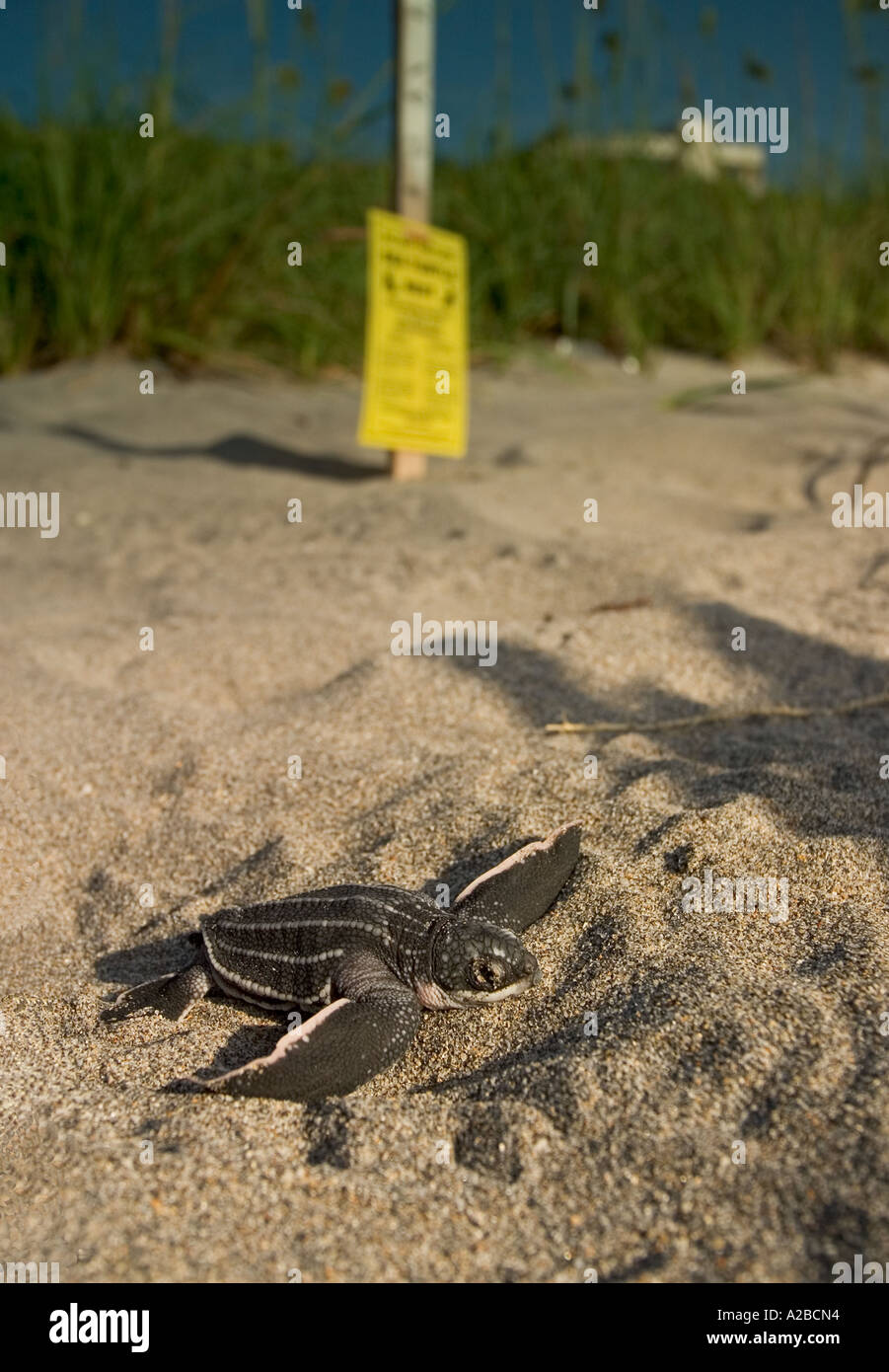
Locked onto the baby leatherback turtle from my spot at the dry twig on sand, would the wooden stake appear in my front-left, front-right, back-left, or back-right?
back-right

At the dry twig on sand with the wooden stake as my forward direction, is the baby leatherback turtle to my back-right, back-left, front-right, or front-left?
back-left

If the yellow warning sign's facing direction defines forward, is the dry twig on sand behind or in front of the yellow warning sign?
in front

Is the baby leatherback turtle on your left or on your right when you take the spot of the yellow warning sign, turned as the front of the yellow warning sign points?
on your right

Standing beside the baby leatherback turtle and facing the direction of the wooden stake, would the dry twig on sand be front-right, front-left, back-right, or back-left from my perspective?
front-right
